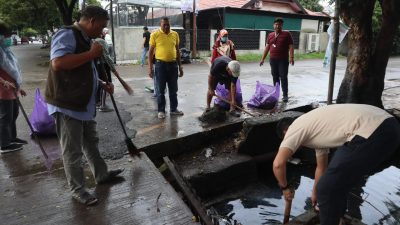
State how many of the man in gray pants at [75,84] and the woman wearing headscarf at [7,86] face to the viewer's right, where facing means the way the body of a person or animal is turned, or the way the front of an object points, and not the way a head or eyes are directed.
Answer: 2

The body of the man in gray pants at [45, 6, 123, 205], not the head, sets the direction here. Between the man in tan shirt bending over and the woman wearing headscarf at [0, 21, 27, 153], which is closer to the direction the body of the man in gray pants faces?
the man in tan shirt bending over

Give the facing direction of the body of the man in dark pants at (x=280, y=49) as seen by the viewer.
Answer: toward the camera

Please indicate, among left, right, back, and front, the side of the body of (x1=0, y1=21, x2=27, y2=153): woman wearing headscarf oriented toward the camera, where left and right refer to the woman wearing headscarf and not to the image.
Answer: right

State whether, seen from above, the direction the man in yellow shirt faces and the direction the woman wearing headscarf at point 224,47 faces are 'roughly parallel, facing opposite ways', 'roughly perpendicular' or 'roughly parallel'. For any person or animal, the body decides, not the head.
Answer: roughly parallel

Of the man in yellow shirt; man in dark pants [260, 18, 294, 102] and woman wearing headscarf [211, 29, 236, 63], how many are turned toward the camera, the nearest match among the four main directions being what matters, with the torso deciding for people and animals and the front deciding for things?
3

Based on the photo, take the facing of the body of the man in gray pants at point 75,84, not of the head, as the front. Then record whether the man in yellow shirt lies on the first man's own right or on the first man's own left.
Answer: on the first man's own left

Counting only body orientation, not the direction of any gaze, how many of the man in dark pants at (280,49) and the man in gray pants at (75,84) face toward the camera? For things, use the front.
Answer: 1

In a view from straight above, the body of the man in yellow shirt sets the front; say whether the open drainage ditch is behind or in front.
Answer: in front

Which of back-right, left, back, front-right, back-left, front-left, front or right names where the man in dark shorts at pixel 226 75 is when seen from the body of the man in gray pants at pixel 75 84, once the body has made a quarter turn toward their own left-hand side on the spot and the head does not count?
front-right

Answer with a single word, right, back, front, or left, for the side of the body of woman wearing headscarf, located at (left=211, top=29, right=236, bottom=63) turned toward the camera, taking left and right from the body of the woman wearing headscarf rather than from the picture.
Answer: front

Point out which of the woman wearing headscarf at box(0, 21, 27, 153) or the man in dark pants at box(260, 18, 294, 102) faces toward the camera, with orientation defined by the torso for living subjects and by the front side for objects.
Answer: the man in dark pants

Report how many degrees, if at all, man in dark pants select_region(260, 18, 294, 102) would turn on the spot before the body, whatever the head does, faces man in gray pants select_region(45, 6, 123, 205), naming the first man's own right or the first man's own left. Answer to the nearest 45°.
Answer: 0° — they already face them

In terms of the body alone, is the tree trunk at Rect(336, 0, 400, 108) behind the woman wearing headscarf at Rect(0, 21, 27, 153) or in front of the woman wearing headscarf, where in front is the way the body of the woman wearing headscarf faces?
in front

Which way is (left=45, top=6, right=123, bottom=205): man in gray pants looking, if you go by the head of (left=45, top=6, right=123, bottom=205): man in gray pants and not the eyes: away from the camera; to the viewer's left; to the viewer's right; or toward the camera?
to the viewer's right

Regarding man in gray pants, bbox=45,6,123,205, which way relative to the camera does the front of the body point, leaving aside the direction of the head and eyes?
to the viewer's right

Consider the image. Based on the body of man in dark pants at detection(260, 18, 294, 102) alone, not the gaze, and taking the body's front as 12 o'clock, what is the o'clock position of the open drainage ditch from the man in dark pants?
The open drainage ditch is roughly at 12 o'clock from the man in dark pants.

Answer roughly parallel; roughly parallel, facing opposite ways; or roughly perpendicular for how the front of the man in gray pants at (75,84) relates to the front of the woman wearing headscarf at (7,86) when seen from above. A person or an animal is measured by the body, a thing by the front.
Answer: roughly parallel
